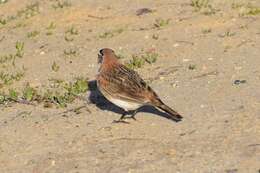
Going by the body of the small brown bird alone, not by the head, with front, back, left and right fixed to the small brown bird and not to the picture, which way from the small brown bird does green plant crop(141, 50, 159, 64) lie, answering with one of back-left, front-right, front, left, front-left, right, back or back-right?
front-right

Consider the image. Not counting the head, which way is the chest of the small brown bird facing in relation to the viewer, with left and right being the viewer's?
facing away from the viewer and to the left of the viewer

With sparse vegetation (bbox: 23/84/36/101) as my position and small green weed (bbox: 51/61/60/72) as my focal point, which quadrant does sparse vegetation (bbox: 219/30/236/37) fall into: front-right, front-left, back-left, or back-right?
front-right

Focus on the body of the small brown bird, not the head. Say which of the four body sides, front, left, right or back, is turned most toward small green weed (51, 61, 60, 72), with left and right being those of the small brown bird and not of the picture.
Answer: front

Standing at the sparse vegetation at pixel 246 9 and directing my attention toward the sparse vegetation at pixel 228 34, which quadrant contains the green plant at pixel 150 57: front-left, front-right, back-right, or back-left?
front-right

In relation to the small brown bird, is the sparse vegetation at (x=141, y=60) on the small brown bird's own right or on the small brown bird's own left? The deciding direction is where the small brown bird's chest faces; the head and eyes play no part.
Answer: on the small brown bird's own right

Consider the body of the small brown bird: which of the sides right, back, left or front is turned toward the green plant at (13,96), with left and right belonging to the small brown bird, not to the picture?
front

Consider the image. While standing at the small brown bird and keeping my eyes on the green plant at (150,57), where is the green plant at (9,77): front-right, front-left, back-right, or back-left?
front-left

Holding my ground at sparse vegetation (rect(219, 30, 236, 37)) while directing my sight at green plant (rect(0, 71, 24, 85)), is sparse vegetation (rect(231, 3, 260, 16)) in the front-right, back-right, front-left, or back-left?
back-right

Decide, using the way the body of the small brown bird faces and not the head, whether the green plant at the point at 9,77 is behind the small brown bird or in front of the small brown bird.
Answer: in front

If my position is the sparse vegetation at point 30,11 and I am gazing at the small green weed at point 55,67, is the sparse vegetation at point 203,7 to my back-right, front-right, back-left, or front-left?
front-left

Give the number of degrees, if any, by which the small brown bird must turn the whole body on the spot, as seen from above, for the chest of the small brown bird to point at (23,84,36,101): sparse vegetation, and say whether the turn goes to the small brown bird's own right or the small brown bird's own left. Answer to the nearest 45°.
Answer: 0° — it already faces it

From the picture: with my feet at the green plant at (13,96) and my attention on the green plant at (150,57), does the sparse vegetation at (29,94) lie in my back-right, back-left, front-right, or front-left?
front-right
